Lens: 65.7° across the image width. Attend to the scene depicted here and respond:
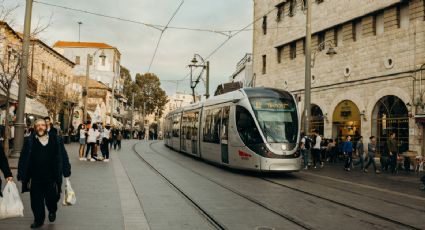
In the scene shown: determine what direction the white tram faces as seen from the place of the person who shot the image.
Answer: facing the viewer and to the right of the viewer

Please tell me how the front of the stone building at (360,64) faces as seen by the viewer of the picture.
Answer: facing the viewer and to the left of the viewer

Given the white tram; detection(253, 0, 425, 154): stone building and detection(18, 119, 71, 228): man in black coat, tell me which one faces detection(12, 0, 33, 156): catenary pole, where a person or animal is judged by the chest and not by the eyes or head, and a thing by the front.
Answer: the stone building

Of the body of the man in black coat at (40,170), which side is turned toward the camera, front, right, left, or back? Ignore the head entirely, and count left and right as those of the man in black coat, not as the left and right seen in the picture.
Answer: front

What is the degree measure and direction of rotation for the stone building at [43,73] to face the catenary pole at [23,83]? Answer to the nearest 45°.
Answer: approximately 45° to its right

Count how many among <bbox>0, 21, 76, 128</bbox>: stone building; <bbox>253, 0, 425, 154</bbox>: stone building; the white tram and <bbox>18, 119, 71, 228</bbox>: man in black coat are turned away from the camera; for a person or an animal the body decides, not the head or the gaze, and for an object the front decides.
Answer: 0

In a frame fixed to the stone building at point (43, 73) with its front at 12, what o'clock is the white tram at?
The white tram is roughly at 1 o'clock from the stone building.

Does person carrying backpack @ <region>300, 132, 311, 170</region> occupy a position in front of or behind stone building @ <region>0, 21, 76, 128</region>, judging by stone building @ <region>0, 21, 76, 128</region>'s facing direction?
in front

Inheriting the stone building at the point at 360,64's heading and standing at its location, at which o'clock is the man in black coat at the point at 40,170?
The man in black coat is roughly at 11 o'clock from the stone building.

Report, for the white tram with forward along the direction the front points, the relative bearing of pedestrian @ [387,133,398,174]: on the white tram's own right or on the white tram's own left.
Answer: on the white tram's own left

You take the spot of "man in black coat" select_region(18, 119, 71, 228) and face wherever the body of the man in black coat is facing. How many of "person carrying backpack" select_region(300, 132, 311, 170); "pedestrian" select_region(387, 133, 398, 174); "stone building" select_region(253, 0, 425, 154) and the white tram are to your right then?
0

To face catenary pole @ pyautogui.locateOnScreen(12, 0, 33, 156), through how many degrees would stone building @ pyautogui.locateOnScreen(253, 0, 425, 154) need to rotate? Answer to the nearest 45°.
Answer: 0° — it already faces it

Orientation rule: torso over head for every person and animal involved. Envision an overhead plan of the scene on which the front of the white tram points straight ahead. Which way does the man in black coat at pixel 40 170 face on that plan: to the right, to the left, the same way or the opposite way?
the same way

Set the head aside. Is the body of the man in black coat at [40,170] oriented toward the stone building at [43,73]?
no

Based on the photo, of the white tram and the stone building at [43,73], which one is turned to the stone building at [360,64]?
the stone building at [43,73]

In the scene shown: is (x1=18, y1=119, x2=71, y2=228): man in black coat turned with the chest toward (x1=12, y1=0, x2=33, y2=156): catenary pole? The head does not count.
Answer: no
